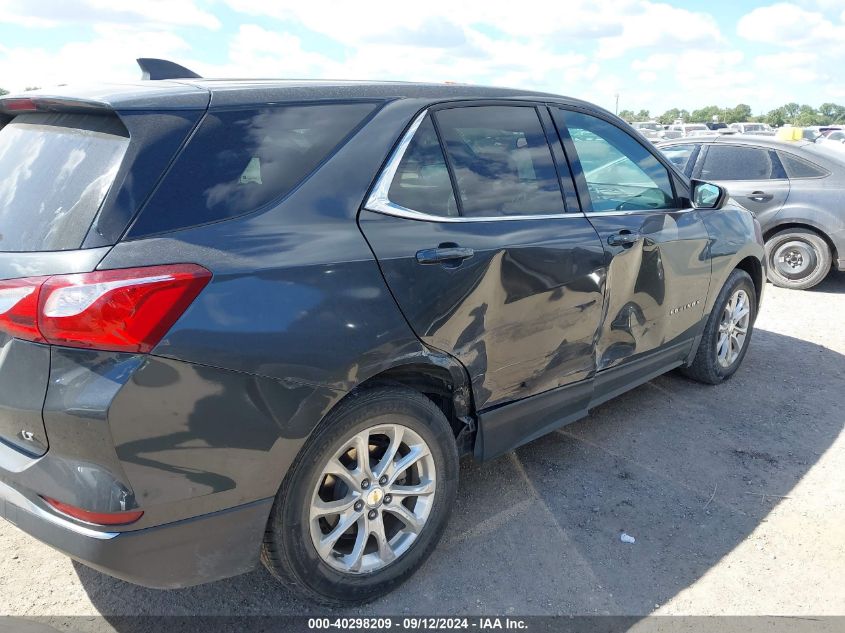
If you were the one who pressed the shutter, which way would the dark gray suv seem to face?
facing away from the viewer and to the right of the viewer

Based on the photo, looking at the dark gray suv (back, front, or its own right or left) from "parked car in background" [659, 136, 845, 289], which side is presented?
front

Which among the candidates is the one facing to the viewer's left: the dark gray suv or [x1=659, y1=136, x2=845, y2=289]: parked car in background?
the parked car in background

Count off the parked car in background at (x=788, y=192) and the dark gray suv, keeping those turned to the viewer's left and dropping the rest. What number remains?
1

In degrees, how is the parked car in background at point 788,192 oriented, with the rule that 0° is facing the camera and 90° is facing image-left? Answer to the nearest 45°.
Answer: approximately 90°

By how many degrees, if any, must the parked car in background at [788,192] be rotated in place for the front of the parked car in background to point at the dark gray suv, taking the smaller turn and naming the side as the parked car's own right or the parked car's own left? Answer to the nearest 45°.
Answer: approximately 90° to the parked car's own left
